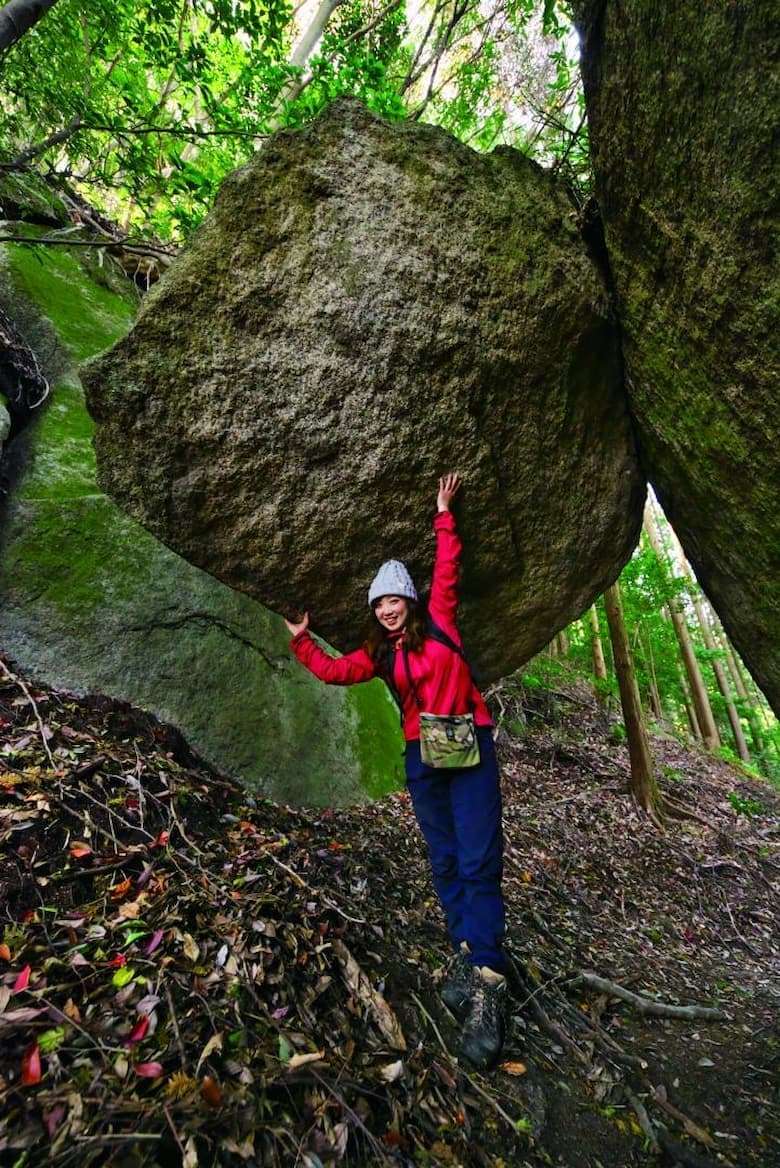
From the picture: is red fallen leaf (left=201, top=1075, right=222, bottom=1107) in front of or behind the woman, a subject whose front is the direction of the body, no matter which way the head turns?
in front

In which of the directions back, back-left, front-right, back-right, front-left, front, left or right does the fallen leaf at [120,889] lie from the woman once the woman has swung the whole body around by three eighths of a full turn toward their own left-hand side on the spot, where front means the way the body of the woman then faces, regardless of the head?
back

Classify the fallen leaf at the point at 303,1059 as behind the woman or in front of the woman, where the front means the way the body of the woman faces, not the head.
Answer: in front

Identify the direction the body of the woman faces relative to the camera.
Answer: toward the camera

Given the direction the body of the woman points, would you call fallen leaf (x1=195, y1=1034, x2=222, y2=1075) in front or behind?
in front

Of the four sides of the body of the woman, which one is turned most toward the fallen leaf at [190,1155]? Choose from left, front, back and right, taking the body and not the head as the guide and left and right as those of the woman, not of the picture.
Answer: front

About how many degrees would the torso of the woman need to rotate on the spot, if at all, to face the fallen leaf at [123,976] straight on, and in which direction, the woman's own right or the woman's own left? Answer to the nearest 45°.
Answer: approximately 45° to the woman's own right
